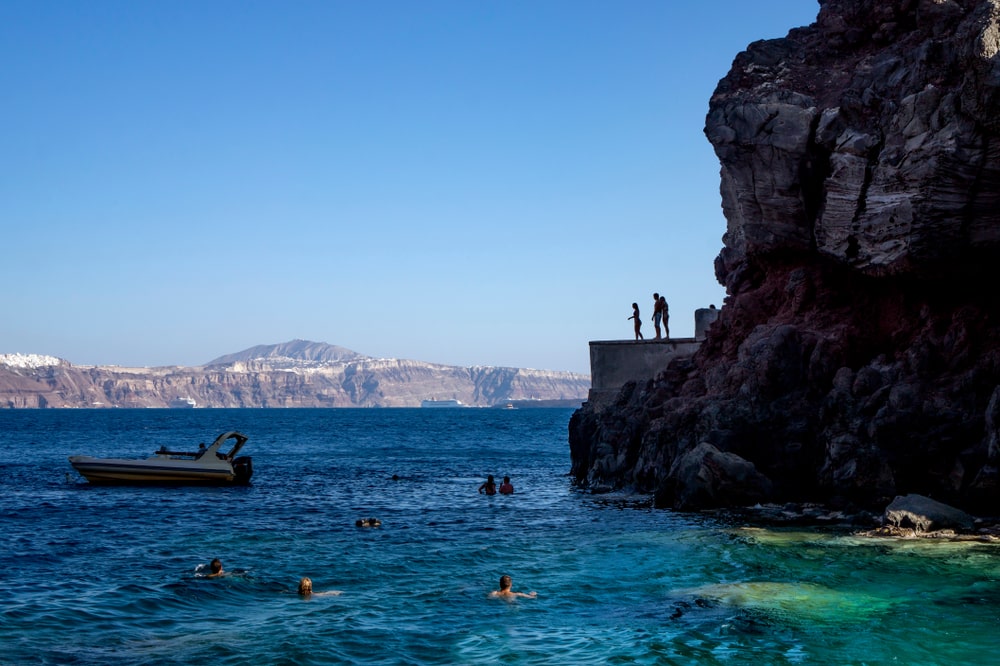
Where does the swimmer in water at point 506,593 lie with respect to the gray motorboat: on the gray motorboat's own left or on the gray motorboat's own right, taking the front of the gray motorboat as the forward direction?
on the gray motorboat's own left

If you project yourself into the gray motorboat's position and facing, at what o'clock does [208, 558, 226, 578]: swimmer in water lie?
The swimmer in water is roughly at 9 o'clock from the gray motorboat.

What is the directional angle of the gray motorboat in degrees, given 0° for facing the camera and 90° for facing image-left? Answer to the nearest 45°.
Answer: approximately 90°

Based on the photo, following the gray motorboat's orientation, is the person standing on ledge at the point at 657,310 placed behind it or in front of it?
behind

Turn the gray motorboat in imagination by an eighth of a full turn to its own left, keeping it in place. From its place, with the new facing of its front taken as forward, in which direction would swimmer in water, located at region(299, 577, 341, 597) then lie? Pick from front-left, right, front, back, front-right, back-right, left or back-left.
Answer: front-left

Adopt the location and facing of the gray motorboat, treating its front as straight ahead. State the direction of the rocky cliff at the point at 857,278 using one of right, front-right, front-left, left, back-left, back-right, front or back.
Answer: back-left

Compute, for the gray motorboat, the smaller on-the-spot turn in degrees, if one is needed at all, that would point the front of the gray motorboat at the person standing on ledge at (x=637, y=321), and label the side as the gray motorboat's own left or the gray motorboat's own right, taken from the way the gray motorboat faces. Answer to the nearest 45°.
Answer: approximately 180°

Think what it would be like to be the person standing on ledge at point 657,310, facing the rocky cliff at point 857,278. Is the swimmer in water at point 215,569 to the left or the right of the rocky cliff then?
right

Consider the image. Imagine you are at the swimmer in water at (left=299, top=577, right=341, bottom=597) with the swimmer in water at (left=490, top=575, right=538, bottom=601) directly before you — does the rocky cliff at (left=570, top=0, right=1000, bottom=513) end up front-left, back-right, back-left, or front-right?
front-left

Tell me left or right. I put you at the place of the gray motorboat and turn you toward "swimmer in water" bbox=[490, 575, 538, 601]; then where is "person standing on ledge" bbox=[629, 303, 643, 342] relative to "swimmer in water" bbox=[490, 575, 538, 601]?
left
